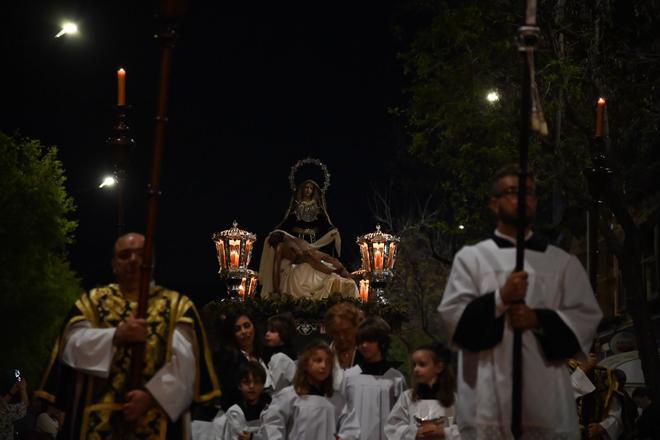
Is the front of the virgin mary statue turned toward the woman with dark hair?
yes

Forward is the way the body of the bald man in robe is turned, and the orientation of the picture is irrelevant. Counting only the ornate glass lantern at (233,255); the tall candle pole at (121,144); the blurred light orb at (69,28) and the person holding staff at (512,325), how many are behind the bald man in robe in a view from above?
3

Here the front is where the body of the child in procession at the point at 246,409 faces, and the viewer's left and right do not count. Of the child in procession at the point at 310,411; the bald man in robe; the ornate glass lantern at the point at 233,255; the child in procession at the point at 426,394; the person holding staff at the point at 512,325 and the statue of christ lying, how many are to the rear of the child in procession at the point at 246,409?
2

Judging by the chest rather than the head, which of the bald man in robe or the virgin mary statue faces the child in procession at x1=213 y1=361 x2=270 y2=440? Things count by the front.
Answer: the virgin mary statue

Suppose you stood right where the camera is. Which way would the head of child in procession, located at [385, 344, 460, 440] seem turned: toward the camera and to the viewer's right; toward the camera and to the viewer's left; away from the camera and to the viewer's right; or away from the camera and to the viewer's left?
toward the camera and to the viewer's left

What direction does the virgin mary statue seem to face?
toward the camera

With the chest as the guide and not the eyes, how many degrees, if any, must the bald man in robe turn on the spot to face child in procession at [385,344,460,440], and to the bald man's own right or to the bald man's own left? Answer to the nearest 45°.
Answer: approximately 135° to the bald man's own left

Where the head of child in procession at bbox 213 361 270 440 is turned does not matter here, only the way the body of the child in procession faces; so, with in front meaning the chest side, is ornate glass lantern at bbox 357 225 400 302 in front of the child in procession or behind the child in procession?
behind

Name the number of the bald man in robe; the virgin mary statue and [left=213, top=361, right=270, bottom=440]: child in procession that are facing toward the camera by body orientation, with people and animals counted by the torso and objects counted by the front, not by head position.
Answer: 3
